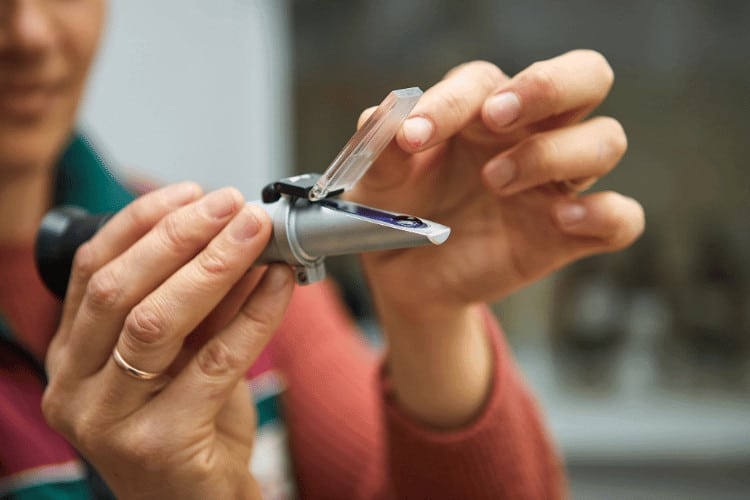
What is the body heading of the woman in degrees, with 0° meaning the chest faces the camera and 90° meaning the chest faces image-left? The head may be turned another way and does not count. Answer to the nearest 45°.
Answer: approximately 0°
